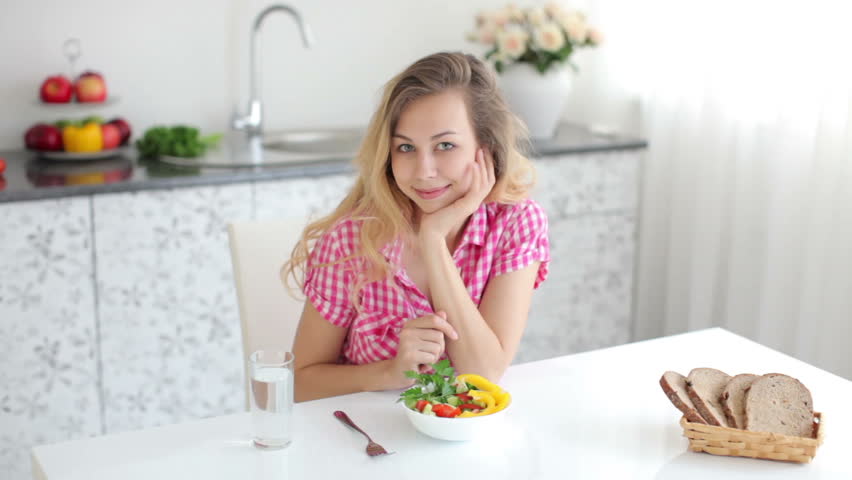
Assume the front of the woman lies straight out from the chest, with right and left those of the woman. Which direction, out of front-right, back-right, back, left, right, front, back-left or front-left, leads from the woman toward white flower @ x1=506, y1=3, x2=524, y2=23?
back

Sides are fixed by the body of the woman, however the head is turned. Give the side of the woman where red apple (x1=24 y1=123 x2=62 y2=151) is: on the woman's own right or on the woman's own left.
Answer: on the woman's own right

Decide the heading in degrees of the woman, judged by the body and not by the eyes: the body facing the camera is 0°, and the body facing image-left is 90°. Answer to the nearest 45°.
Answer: approximately 0°

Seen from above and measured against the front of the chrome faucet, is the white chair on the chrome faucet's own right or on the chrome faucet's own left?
on the chrome faucet's own right

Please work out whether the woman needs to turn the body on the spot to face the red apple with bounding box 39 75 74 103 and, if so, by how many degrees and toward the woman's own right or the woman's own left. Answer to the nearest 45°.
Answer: approximately 135° to the woman's own right
